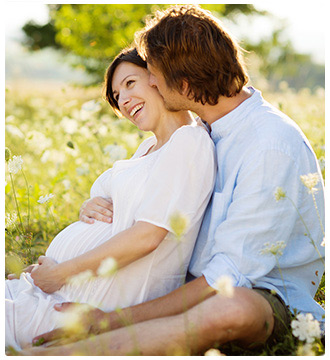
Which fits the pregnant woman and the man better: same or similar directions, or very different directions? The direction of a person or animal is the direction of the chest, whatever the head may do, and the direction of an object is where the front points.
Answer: same or similar directions

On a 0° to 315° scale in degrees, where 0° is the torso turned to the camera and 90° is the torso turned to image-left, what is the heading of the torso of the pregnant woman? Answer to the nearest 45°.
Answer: approximately 90°

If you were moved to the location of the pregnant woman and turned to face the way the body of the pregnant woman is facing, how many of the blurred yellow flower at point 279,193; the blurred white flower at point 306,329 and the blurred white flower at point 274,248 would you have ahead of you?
0

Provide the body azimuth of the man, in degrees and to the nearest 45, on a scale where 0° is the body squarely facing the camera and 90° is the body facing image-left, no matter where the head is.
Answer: approximately 90°

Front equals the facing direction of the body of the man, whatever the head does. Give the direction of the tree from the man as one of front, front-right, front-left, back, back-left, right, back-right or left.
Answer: right

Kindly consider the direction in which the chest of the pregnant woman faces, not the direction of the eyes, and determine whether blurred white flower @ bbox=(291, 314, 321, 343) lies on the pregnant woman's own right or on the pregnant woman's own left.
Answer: on the pregnant woman's own left

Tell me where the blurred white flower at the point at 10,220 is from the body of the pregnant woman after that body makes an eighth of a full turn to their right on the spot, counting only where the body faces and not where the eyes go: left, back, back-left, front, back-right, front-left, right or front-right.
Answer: front

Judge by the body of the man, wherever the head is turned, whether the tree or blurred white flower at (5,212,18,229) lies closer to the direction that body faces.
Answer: the blurred white flower

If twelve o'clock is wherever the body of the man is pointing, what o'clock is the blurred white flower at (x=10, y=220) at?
The blurred white flower is roughly at 1 o'clock from the man.

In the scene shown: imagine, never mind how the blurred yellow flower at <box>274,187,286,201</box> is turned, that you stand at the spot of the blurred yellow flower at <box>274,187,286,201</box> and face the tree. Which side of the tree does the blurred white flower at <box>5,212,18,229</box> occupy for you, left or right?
left
